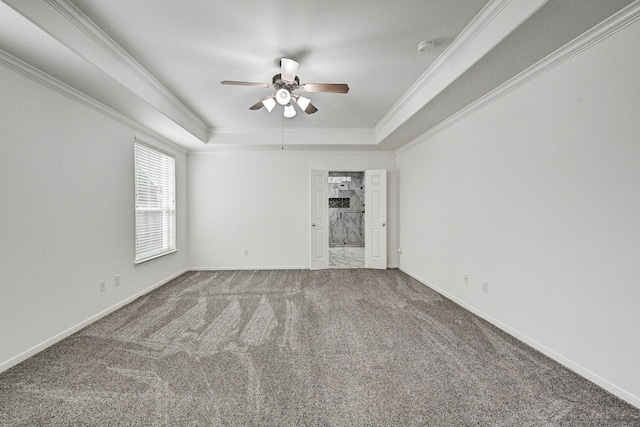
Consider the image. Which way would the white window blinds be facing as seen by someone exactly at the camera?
facing the viewer and to the right of the viewer

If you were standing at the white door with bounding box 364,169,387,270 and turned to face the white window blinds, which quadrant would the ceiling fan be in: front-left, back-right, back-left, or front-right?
front-left

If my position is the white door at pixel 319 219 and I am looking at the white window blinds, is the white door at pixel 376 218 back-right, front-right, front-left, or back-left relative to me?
back-left

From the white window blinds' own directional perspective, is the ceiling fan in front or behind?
in front

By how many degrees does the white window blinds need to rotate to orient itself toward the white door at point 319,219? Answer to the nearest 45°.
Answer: approximately 45° to its left

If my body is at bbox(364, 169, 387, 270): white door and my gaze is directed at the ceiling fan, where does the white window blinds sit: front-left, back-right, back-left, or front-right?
front-right

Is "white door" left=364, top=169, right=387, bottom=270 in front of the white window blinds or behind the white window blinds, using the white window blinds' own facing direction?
in front

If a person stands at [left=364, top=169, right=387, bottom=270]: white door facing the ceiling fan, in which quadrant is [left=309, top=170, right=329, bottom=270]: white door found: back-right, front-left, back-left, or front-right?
front-right
